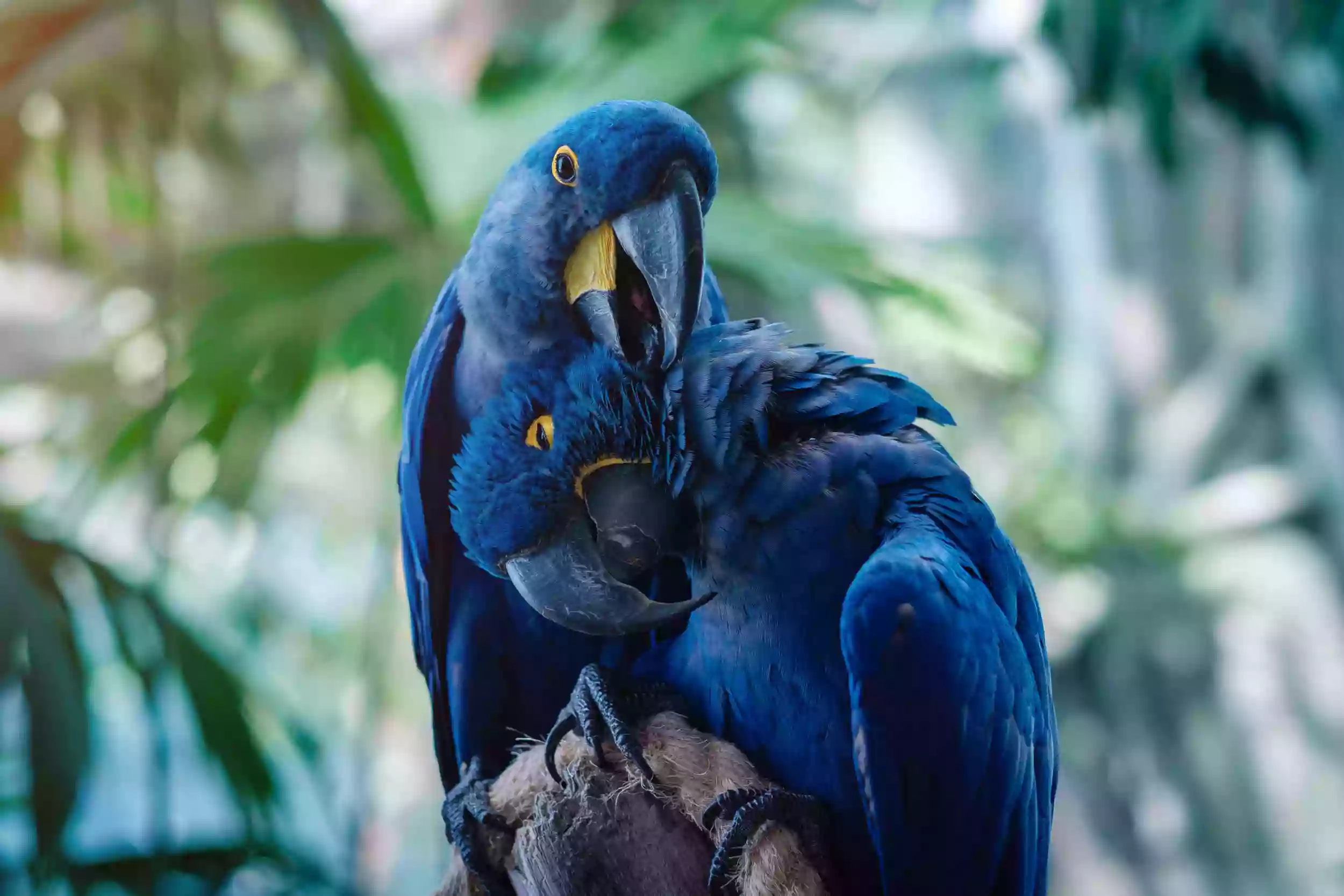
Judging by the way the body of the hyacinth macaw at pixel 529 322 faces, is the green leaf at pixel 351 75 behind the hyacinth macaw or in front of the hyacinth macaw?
behind

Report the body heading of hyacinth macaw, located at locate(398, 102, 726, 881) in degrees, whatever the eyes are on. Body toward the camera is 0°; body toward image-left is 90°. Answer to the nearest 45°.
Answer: approximately 315°

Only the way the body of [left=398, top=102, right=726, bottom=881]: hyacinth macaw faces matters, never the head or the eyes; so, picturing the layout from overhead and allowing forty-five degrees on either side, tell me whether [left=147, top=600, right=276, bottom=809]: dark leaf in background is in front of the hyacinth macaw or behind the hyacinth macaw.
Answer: behind
